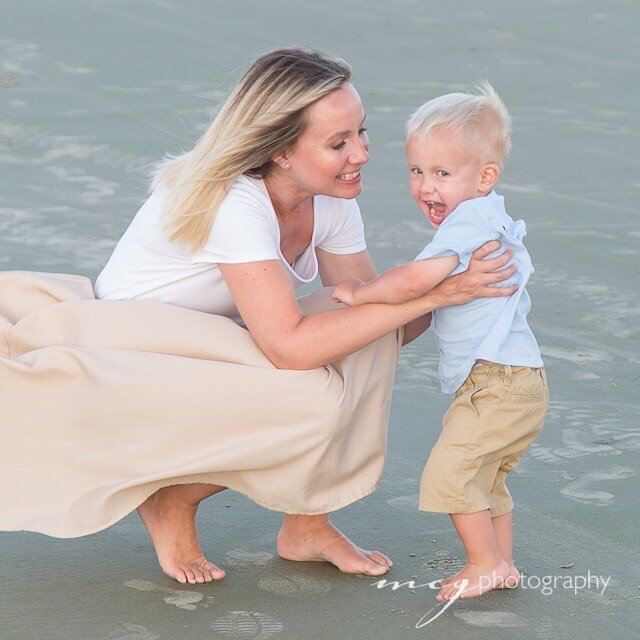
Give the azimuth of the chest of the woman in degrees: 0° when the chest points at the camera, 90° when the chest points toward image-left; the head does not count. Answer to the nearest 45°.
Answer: approximately 315°

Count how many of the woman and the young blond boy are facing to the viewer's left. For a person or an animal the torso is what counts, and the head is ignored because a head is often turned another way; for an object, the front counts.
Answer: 1

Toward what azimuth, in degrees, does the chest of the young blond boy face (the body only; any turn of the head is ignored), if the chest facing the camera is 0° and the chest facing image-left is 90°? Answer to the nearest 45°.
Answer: approximately 90°
